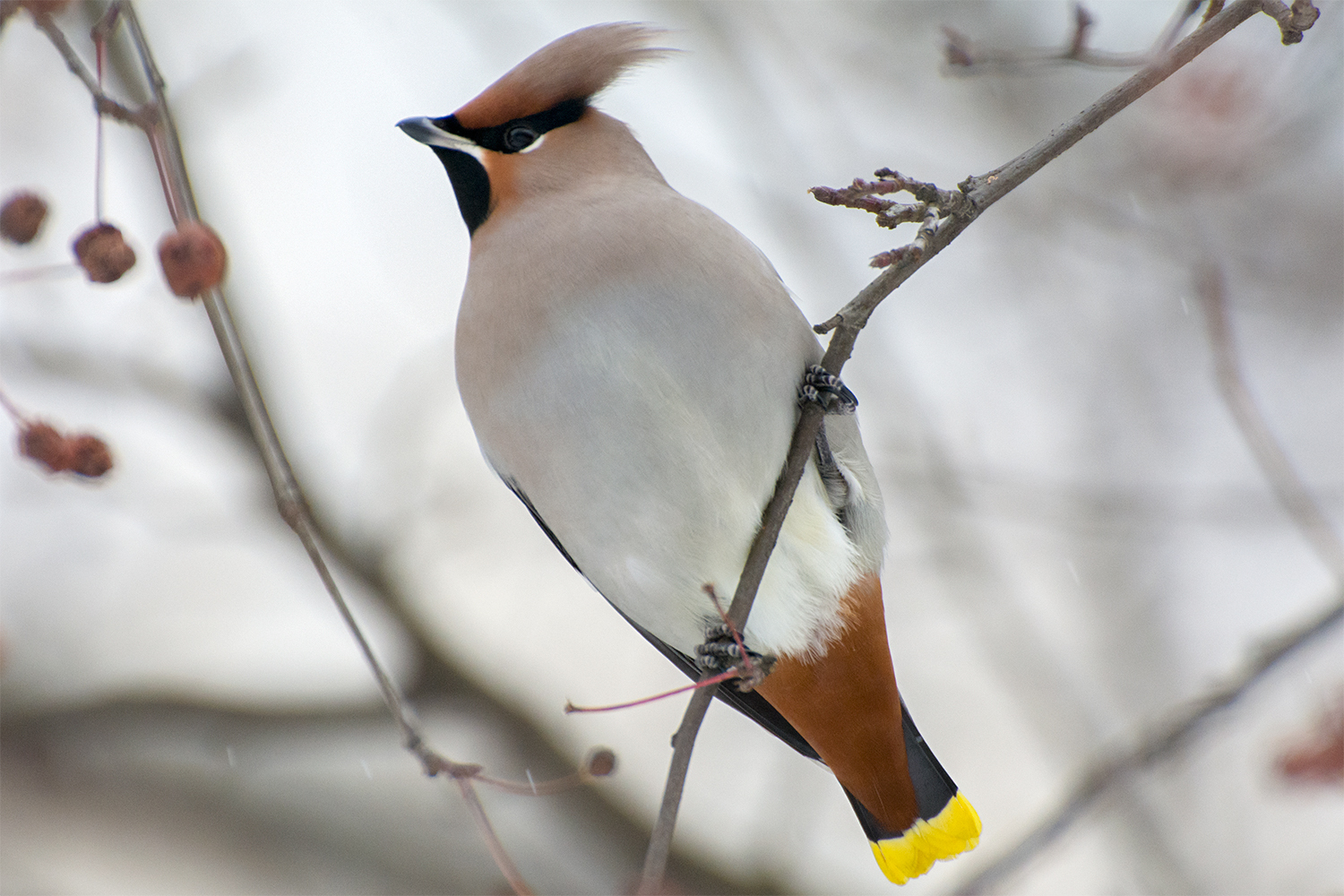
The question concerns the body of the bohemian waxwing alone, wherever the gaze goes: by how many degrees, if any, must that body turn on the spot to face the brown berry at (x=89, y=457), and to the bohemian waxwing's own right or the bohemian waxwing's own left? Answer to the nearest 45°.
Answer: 0° — it already faces it

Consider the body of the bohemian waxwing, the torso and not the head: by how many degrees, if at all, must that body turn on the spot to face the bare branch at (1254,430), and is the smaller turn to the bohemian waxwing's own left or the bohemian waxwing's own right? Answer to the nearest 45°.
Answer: approximately 135° to the bohemian waxwing's own left

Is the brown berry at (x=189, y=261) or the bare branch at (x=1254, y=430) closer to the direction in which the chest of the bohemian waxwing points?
the brown berry

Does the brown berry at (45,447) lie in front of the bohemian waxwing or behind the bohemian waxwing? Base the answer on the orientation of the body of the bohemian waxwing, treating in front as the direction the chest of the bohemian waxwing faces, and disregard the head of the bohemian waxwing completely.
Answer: in front

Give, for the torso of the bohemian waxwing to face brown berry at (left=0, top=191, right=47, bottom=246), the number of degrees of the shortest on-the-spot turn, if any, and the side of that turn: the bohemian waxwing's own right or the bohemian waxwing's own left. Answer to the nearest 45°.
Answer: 0° — it already faces it

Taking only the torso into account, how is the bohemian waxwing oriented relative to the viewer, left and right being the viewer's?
facing the viewer and to the left of the viewer

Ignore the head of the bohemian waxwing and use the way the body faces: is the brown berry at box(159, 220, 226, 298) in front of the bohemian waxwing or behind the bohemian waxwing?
in front
